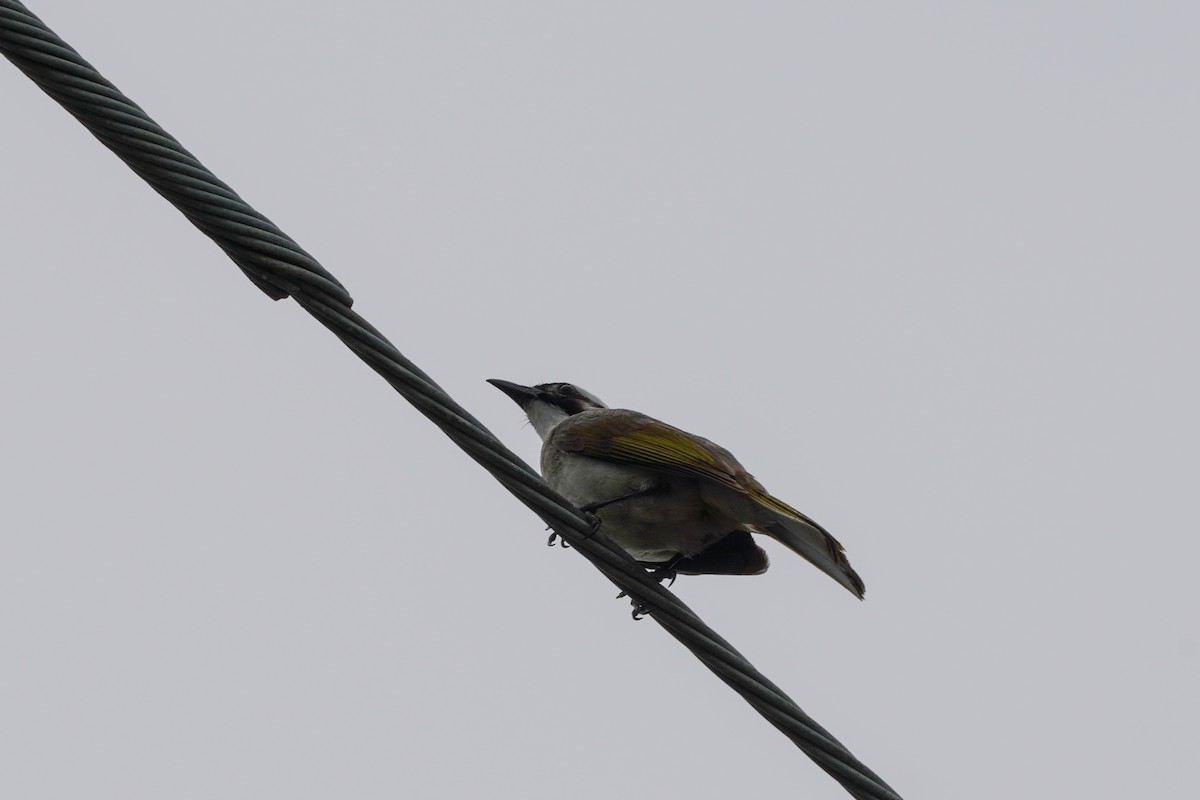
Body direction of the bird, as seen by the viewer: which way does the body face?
to the viewer's left
